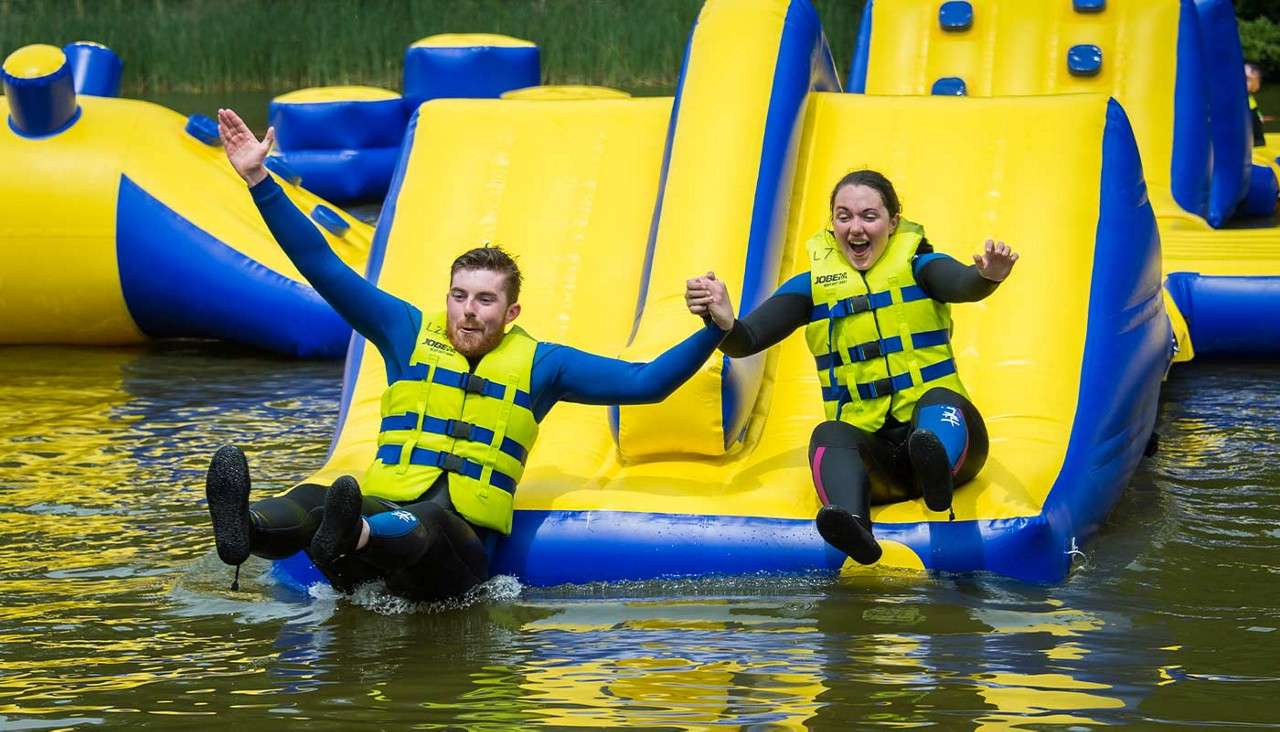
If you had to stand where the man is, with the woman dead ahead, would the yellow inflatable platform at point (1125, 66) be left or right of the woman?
left

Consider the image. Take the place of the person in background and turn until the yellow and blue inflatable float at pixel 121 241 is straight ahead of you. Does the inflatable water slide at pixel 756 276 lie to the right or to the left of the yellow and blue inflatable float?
left

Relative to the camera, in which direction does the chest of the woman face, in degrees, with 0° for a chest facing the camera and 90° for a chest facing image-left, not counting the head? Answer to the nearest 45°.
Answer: approximately 0°

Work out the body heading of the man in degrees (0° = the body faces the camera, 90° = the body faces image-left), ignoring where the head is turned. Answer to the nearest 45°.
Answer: approximately 45°

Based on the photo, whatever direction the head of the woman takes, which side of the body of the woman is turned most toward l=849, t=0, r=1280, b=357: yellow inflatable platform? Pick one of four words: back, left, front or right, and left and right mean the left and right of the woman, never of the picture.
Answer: back

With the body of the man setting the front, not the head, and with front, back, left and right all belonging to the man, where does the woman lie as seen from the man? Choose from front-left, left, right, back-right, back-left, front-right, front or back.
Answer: back-left

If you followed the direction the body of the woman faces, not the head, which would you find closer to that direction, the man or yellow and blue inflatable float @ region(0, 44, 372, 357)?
the man

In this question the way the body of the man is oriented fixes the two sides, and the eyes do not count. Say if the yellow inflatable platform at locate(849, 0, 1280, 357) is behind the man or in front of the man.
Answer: behind

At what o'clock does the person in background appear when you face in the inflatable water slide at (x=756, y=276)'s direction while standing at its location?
The person in background is roughly at 7 o'clock from the inflatable water slide.
